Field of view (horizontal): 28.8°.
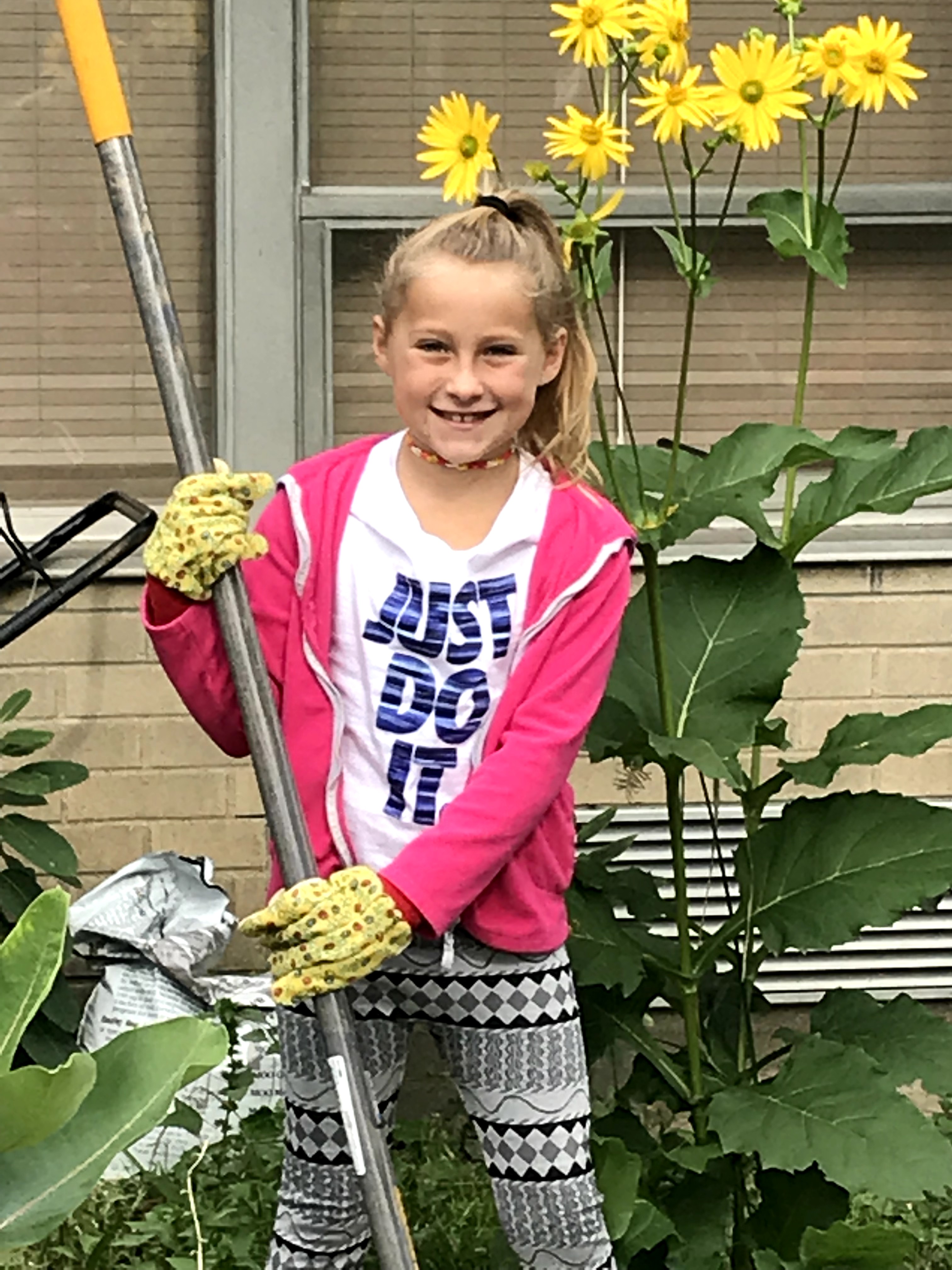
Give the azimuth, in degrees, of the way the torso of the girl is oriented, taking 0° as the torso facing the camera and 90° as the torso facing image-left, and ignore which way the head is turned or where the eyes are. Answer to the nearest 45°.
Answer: approximately 0°

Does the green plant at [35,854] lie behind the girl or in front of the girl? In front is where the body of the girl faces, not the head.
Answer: behind

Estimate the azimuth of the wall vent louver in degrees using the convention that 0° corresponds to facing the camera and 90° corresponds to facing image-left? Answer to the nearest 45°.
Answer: approximately 0°

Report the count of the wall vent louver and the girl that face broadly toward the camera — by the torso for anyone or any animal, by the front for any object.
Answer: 2

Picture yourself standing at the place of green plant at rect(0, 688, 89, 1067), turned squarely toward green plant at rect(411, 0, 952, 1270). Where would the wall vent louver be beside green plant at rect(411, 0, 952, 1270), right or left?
left

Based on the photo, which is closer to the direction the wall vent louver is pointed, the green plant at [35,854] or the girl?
the girl

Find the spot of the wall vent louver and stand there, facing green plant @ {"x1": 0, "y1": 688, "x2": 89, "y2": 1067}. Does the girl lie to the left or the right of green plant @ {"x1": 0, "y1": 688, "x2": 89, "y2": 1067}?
left

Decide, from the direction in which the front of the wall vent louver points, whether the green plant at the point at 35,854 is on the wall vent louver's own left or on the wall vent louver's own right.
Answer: on the wall vent louver's own right

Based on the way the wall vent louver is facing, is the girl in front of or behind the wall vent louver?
in front

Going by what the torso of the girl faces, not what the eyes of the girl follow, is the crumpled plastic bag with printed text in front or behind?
behind

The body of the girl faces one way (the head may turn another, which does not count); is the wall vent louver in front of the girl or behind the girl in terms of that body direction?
behind
